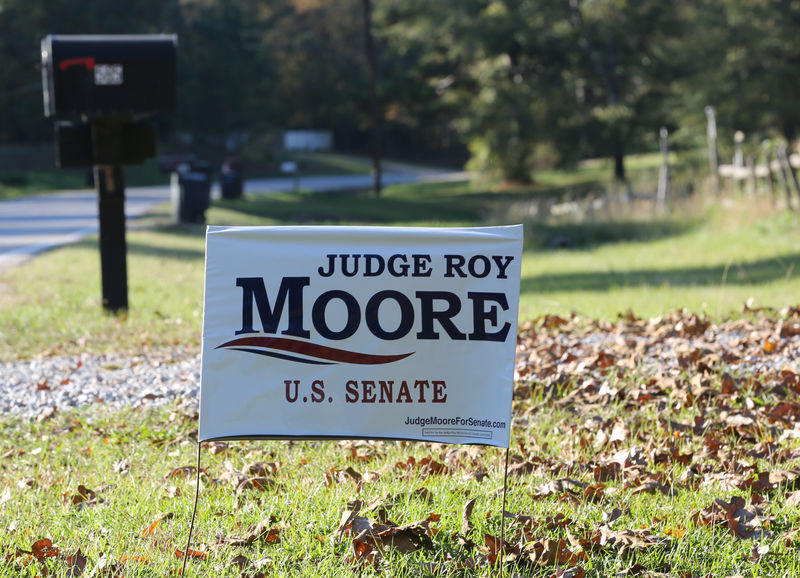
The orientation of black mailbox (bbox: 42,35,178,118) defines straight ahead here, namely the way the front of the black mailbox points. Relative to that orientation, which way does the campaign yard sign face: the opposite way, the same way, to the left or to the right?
to the left

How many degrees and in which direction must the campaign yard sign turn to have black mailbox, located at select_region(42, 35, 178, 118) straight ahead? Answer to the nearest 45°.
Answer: approximately 180°

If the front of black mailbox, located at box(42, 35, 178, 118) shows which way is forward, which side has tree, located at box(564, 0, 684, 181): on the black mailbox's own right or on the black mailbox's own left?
on the black mailbox's own right

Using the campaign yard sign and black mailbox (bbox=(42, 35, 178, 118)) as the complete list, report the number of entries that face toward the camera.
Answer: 1

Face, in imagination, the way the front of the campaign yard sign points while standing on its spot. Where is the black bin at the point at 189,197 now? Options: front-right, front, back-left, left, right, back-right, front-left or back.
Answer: back

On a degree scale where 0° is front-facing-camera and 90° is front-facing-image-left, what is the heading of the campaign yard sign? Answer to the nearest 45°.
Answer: approximately 0°

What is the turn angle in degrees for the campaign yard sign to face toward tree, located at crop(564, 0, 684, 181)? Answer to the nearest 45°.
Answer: approximately 180°

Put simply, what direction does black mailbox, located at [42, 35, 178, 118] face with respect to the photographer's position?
facing to the left of the viewer

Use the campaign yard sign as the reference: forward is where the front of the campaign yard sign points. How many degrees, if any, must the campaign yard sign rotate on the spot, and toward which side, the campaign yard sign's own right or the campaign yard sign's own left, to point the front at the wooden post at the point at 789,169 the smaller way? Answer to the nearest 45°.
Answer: approximately 135° to the campaign yard sign's own left

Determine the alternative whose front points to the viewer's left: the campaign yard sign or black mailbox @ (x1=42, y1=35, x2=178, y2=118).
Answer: the black mailbox

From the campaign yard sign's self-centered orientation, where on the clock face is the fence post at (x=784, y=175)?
The fence post is roughly at 7 o'clock from the campaign yard sign.
